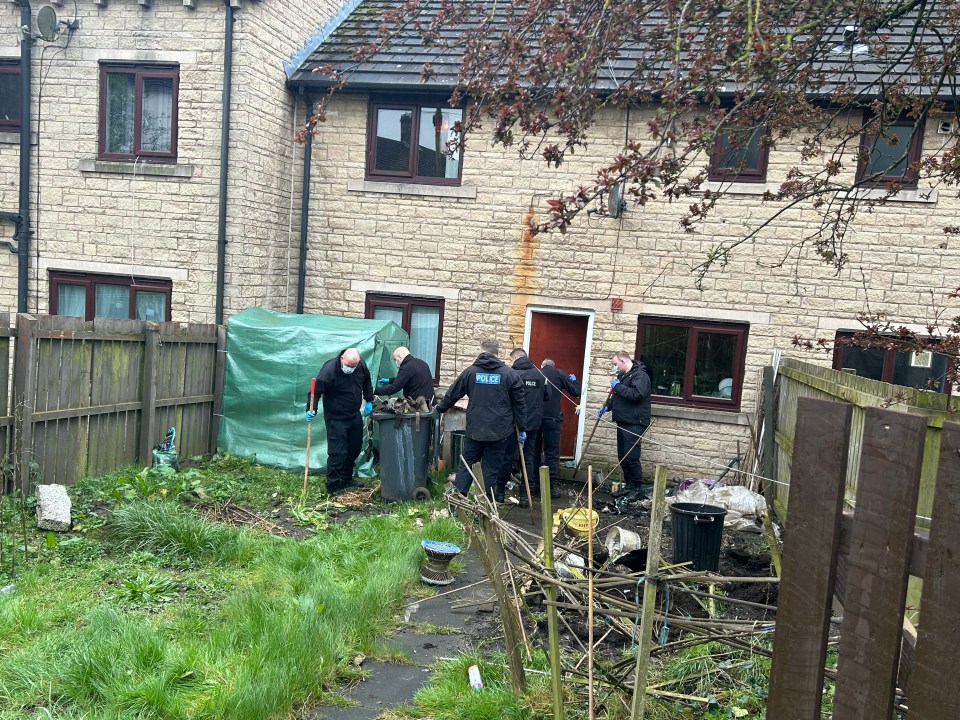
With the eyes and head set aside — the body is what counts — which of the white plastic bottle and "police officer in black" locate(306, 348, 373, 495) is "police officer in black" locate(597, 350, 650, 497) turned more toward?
the police officer in black

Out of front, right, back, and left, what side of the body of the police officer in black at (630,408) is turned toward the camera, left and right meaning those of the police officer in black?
left

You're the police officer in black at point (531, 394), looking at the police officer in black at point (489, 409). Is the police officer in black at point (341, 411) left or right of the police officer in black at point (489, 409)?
right

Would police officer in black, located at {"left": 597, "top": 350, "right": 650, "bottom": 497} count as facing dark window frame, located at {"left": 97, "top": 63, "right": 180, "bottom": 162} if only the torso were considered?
yes

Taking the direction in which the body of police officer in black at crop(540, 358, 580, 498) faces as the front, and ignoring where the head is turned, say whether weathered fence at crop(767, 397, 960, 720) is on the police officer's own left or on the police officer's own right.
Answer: on the police officer's own right

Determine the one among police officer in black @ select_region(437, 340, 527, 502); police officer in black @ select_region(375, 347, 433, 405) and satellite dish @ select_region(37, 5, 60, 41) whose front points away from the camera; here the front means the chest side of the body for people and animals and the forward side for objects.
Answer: police officer in black @ select_region(437, 340, 527, 502)

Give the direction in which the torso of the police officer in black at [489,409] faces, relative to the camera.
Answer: away from the camera

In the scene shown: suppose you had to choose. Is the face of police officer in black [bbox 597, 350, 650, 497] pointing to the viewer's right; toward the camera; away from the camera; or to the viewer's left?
to the viewer's left

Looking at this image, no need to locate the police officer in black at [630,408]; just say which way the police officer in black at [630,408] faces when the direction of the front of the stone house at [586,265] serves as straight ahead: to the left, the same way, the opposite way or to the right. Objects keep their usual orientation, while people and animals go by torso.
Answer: to the right

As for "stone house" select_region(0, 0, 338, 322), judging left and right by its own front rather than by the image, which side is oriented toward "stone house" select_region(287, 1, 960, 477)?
left

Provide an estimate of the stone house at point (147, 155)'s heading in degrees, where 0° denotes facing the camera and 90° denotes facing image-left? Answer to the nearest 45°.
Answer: approximately 0°
